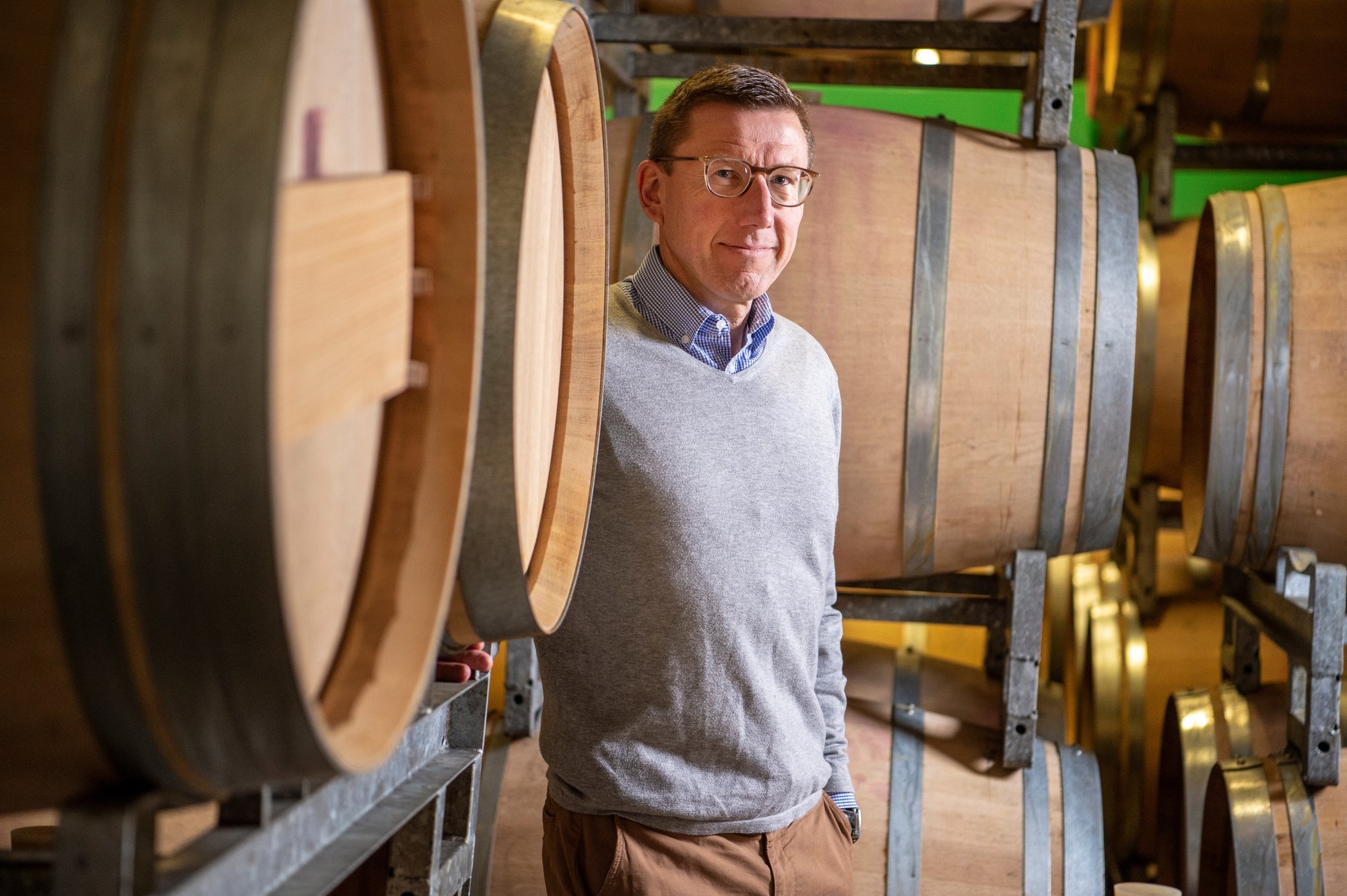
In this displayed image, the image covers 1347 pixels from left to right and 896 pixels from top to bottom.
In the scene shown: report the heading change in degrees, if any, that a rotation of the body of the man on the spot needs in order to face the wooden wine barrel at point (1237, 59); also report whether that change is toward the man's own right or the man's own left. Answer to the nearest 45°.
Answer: approximately 90° to the man's own left

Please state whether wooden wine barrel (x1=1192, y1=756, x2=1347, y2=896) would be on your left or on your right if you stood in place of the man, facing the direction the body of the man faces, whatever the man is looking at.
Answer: on your left

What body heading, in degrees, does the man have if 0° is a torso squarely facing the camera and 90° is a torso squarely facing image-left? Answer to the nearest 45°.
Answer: approximately 315°

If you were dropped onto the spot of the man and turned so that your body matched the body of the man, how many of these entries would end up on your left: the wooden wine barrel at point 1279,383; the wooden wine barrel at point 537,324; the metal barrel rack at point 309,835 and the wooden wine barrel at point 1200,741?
2

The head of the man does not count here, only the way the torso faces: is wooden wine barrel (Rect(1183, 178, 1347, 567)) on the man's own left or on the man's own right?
on the man's own left

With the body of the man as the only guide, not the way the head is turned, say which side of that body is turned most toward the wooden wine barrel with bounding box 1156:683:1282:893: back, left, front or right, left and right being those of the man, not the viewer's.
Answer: left

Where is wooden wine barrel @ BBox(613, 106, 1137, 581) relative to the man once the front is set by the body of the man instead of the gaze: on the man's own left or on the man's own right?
on the man's own left
